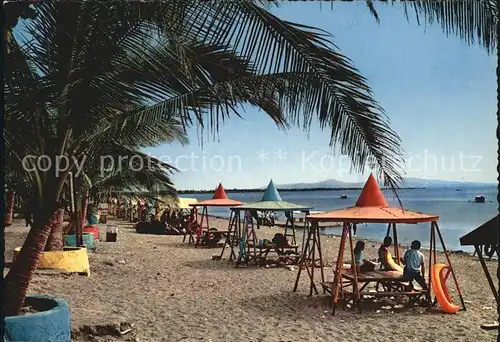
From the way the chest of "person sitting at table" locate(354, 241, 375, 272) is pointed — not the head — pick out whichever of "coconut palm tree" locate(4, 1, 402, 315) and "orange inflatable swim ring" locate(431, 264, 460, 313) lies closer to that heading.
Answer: the orange inflatable swim ring

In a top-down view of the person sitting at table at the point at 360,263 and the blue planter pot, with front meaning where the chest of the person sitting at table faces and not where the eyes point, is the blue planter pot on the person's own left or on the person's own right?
on the person's own right

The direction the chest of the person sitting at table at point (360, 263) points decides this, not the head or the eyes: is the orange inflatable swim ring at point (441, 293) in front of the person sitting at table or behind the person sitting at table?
in front

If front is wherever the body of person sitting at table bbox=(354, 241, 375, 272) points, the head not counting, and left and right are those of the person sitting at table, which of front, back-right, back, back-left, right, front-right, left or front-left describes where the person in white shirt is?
front-right

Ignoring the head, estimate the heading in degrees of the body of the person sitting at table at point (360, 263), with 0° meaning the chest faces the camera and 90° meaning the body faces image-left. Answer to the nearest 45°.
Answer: approximately 270°

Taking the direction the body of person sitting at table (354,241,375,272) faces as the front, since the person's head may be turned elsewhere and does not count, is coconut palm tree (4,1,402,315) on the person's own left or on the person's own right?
on the person's own right

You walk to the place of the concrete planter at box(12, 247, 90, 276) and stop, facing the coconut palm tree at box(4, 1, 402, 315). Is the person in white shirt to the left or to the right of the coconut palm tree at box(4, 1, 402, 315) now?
left

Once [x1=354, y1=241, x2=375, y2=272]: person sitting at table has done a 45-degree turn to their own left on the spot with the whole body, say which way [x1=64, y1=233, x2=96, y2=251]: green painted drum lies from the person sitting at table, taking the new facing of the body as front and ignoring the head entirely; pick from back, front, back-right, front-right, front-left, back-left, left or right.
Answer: left

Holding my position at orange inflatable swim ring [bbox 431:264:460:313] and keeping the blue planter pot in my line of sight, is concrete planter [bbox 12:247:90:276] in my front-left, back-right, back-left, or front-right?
front-right

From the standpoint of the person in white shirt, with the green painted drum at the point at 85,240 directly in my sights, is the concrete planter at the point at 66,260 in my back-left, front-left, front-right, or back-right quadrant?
front-left

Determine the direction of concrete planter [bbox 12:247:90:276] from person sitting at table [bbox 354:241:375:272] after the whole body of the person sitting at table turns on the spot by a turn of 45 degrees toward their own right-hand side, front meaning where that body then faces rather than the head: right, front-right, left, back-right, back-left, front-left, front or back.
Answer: back-right

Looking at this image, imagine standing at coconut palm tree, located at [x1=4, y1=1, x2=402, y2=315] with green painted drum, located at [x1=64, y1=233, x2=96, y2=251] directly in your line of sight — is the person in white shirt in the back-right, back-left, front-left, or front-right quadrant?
front-right
